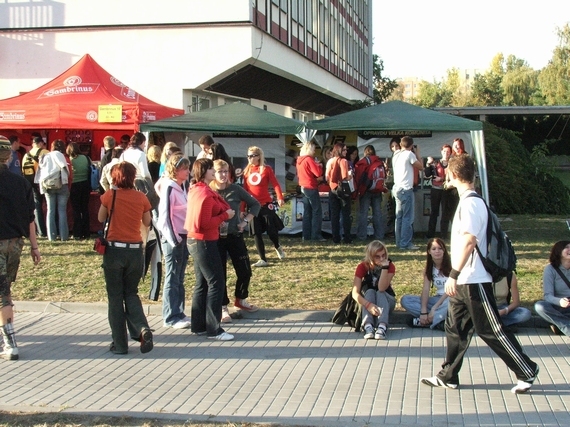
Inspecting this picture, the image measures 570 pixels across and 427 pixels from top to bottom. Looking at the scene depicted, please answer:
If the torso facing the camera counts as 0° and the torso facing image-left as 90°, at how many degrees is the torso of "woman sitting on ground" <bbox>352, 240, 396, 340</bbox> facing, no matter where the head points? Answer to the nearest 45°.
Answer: approximately 0°

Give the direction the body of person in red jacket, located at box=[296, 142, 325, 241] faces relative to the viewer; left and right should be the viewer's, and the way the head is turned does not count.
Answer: facing away from the viewer and to the right of the viewer

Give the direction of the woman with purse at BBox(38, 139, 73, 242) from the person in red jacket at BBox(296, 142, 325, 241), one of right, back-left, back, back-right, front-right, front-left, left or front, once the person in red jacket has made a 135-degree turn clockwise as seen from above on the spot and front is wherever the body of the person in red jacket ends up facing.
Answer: right

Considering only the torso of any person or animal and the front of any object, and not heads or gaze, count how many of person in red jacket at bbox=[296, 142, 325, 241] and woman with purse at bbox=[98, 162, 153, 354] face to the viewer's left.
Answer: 0

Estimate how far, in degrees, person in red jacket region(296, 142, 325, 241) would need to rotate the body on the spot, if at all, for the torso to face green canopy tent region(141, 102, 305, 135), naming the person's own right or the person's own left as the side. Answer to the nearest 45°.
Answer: approximately 135° to the person's own left

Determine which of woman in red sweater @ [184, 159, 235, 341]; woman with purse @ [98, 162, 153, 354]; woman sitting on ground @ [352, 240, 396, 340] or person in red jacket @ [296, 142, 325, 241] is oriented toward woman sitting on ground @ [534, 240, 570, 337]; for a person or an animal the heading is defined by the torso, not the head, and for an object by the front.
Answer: the woman in red sweater

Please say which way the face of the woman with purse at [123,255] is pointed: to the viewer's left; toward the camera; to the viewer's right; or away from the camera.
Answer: away from the camera

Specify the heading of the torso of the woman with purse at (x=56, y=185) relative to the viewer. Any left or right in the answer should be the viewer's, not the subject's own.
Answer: facing away from the viewer

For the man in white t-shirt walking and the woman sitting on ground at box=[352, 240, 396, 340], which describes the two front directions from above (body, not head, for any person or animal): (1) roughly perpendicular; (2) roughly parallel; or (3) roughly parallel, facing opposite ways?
roughly perpendicular
